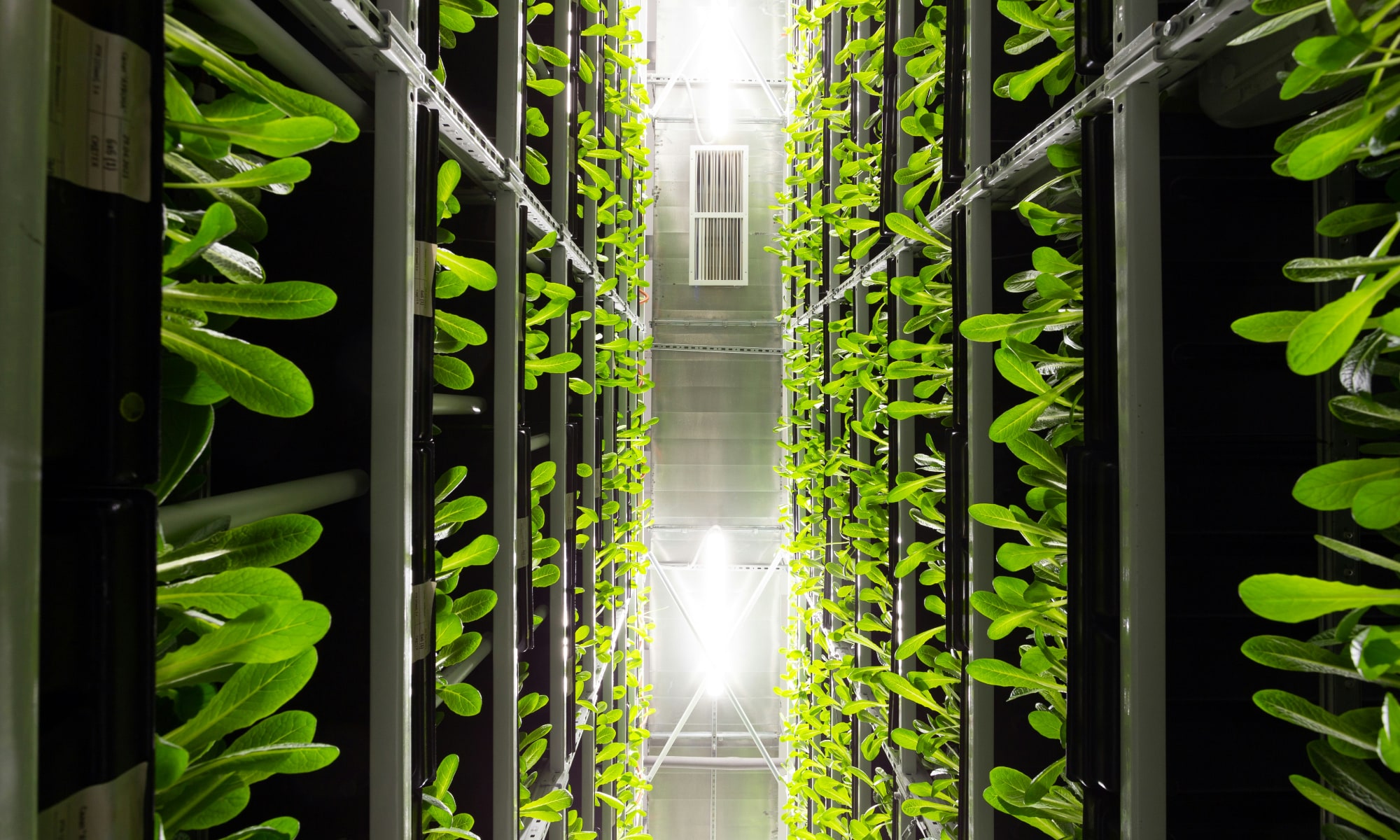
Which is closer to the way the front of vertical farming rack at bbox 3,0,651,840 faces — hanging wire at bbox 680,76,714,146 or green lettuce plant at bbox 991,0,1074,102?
the green lettuce plant

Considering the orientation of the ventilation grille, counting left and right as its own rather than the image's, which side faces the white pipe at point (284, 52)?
front

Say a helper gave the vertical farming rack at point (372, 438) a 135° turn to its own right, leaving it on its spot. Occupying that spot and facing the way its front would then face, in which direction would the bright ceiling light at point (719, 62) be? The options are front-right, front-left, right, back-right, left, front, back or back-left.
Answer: back

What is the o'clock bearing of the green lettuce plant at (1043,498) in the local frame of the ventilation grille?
The green lettuce plant is roughly at 12 o'clock from the ventilation grille.

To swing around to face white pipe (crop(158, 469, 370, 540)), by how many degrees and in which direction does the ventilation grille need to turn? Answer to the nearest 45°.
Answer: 0° — it already faces it

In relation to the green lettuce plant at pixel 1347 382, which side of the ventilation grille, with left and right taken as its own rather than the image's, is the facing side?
front

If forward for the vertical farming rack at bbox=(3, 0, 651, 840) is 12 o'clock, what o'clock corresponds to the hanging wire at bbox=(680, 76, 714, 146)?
The hanging wire is roughly at 10 o'clock from the vertical farming rack.

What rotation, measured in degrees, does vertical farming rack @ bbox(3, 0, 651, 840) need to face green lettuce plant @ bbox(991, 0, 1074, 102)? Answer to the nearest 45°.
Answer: approximately 45° to its right

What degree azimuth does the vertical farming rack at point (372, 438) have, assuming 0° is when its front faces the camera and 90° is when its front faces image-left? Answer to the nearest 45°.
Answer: approximately 270°

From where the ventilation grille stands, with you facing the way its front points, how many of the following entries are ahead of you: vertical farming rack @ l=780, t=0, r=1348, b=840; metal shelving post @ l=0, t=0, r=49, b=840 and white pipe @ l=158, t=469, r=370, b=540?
3

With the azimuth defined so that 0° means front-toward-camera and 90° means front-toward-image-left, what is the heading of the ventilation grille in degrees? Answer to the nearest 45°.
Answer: approximately 0°

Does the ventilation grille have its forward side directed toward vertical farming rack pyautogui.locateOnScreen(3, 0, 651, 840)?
yes

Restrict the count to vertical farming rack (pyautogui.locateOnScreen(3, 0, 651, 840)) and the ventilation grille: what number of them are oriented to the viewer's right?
1
